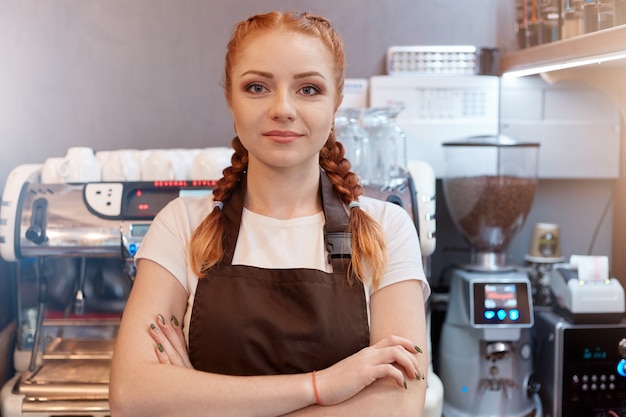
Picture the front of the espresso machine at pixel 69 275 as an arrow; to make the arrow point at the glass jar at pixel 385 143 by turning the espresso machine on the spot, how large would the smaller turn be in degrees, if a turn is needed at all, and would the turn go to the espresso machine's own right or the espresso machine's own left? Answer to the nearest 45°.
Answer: approximately 90° to the espresso machine's own left

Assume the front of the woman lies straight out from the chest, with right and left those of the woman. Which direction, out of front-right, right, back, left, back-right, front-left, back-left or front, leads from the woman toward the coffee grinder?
back-left

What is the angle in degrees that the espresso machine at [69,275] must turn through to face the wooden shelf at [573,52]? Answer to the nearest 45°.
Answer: approximately 90° to its left

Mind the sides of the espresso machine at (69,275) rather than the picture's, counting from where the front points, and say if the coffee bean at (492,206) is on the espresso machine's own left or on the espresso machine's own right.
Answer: on the espresso machine's own left

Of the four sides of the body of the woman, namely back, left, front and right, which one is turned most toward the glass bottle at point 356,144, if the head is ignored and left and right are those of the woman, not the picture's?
back

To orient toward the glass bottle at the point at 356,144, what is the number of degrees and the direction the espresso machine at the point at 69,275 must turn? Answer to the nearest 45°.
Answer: approximately 90° to its left

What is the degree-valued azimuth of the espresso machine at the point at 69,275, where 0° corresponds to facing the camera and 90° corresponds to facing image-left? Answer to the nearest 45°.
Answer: approximately 0°

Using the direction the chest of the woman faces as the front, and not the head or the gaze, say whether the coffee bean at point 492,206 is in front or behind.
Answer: behind

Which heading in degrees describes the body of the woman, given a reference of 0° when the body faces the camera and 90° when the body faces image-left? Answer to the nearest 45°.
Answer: approximately 0°

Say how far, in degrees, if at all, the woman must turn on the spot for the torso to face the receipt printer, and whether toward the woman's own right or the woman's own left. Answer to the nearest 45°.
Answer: approximately 135° to the woman's own left

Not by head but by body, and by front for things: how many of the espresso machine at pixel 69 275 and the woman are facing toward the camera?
2
